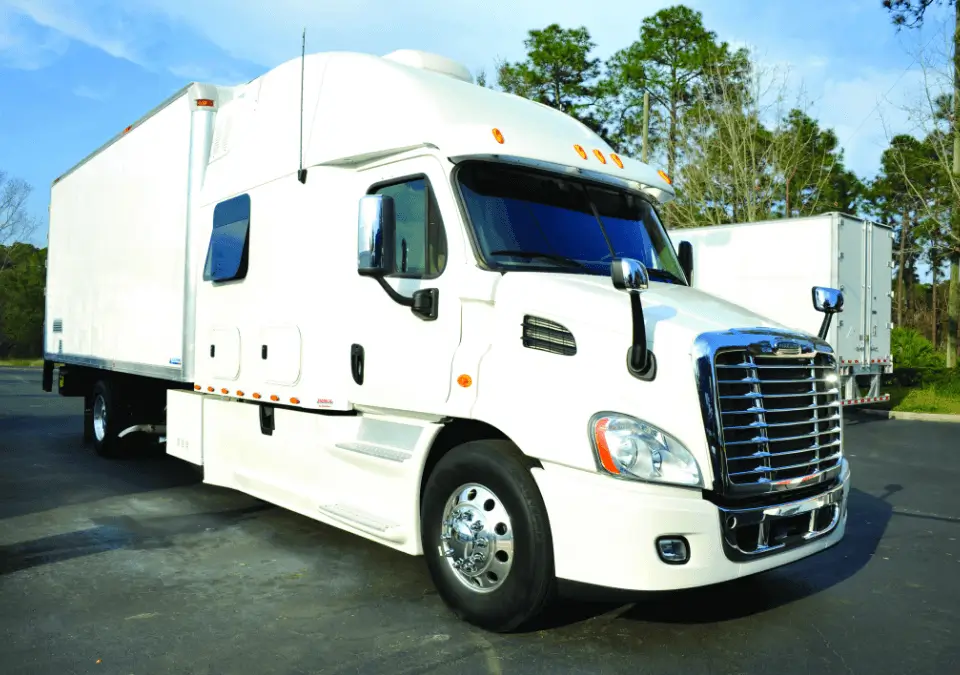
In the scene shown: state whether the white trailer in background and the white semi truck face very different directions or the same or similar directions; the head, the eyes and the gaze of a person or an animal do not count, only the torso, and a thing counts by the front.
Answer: very different directions

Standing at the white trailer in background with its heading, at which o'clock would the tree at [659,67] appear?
The tree is roughly at 1 o'clock from the white trailer in background.

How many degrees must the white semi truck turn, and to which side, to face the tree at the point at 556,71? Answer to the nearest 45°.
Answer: approximately 135° to its left

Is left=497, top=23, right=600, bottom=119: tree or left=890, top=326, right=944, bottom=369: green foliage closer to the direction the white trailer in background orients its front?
the tree

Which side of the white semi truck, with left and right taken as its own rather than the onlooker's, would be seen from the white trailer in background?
left

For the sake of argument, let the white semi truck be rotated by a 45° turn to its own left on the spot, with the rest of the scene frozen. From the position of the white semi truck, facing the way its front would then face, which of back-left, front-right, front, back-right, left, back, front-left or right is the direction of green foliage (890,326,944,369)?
front-left

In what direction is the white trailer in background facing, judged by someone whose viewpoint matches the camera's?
facing away from the viewer and to the left of the viewer

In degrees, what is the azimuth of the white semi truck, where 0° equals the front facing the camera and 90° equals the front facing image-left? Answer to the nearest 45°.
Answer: approximately 315°

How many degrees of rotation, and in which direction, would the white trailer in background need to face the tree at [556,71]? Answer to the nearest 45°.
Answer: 0° — it already faces it

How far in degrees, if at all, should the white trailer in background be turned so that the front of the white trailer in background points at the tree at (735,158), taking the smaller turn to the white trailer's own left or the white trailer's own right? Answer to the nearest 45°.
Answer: approximately 45° to the white trailer's own right
